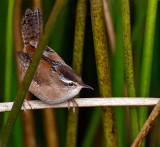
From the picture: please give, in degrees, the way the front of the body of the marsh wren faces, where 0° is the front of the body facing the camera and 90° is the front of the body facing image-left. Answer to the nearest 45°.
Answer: approximately 270°

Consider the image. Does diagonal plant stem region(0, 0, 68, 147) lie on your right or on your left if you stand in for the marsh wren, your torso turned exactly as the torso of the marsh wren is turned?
on your right
